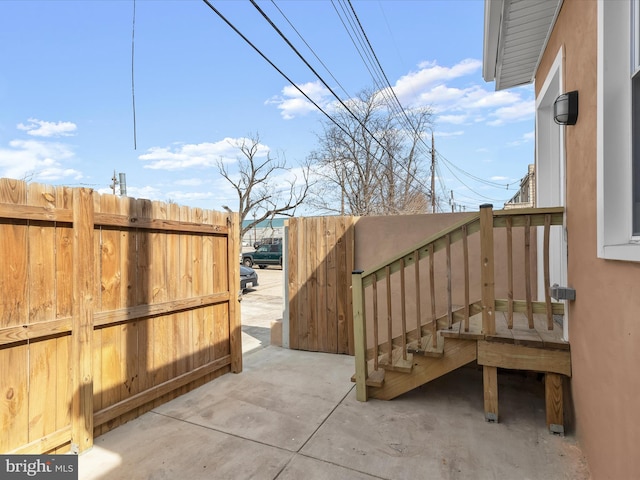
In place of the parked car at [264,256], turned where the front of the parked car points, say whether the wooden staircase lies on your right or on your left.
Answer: on your left

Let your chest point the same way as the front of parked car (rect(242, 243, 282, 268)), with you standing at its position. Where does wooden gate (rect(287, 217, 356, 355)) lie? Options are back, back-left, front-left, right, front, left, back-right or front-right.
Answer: left

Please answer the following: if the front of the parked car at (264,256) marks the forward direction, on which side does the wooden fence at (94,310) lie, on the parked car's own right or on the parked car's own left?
on the parked car's own left

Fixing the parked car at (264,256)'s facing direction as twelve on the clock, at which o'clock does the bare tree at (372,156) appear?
The bare tree is roughly at 7 o'clock from the parked car.

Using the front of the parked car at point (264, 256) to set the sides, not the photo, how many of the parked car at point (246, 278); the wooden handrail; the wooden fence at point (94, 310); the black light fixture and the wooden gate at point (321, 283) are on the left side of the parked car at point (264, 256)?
5

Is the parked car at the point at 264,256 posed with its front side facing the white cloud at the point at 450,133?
no

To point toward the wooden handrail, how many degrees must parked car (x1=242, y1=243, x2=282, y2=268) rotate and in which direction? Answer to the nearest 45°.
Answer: approximately 90° to its left

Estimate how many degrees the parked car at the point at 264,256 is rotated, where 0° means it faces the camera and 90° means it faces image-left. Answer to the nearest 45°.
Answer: approximately 90°

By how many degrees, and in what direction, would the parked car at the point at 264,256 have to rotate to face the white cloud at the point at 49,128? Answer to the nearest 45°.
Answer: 0° — it already faces it

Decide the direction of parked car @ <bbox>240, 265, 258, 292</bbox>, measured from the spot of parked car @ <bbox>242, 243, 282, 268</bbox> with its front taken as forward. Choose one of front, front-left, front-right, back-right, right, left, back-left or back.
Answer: left

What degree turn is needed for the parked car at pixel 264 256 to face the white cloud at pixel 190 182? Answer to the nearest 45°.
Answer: approximately 45° to its right

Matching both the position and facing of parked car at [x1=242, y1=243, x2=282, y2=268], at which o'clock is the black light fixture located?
The black light fixture is roughly at 9 o'clock from the parked car.

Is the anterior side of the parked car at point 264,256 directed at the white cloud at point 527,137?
no
